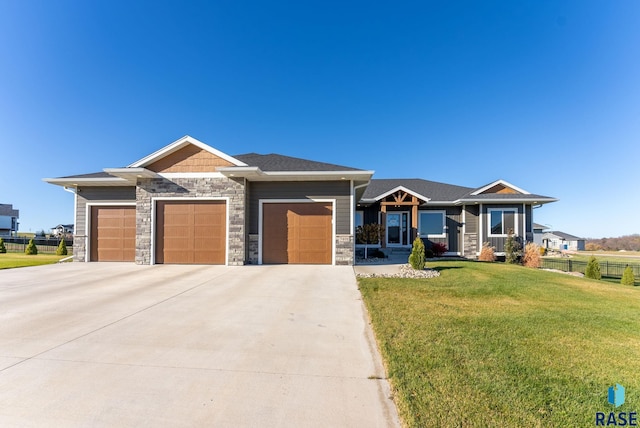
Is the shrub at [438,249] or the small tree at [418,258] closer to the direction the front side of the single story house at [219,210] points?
the small tree

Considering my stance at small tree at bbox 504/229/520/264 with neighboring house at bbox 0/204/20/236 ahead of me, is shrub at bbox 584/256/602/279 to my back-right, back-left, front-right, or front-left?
back-left

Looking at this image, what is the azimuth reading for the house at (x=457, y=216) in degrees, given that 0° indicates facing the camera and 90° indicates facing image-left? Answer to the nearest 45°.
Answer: approximately 0°

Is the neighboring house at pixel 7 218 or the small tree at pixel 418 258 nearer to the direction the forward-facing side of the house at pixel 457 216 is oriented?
the small tree

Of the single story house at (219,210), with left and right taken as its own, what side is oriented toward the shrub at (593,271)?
left

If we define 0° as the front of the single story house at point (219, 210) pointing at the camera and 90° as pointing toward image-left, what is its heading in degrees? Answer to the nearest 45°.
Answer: approximately 0°
